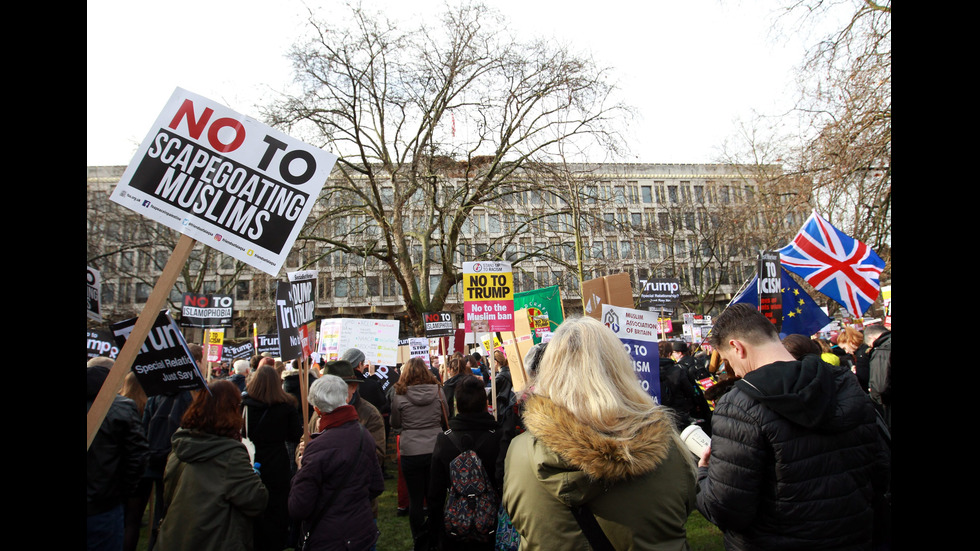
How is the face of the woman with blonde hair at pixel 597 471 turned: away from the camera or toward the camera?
away from the camera

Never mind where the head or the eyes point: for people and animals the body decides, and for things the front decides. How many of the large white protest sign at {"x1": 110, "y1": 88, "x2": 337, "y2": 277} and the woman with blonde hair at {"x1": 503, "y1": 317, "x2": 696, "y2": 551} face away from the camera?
1

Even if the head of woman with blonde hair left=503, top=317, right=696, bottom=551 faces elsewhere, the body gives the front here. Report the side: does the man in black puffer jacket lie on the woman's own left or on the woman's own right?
on the woman's own right

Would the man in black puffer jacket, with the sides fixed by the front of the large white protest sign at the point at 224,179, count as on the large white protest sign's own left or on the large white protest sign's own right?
on the large white protest sign's own left

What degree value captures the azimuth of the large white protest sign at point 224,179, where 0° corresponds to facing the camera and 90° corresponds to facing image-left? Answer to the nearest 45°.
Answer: approximately 0°

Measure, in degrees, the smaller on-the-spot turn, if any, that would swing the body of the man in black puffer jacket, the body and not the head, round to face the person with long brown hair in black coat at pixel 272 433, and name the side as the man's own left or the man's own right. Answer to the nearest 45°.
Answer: approximately 45° to the man's own left

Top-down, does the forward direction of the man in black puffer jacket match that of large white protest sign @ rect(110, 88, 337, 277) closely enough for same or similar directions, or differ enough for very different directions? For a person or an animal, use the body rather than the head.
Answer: very different directions

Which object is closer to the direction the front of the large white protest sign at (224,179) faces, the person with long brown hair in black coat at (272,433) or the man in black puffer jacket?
the man in black puffer jacket

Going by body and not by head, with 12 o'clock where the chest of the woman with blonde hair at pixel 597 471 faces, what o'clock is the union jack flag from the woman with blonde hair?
The union jack flag is roughly at 1 o'clock from the woman with blonde hair.

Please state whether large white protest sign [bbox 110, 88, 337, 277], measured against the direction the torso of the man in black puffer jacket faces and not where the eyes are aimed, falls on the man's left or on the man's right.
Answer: on the man's left

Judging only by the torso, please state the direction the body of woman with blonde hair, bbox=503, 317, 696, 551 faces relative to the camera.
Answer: away from the camera

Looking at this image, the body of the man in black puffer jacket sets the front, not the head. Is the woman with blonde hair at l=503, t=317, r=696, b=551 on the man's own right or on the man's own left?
on the man's own left
